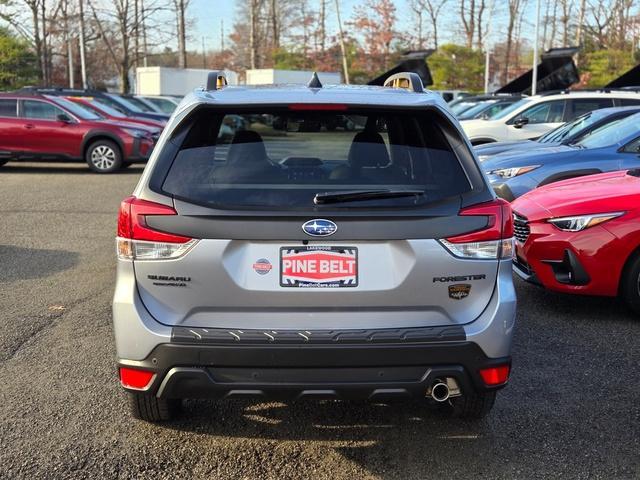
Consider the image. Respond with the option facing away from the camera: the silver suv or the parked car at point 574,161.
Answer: the silver suv

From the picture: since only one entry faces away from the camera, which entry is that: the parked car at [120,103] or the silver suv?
the silver suv

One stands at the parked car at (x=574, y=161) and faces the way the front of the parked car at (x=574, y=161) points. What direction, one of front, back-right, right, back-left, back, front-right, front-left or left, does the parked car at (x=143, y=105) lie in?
right

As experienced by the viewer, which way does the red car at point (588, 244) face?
facing the viewer and to the left of the viewer

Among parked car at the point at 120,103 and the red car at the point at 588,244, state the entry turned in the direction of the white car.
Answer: the parked car

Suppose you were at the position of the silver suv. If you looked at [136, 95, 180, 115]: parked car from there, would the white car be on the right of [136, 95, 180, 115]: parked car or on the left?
right

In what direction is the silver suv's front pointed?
away from the camera

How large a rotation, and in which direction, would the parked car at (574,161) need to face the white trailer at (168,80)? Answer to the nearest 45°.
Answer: approximately 90° to its right

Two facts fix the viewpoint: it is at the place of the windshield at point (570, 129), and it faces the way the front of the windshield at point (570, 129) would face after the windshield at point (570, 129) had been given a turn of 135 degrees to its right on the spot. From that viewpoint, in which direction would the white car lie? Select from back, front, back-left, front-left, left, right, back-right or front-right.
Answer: front

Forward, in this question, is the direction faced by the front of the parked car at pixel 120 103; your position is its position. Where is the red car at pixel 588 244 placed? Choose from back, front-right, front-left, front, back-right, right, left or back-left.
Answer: front-right

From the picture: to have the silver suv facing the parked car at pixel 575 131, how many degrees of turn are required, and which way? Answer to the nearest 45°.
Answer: approximately 45° to its right

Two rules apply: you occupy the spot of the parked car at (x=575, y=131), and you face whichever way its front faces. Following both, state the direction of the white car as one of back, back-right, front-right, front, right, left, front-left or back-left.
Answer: back-right

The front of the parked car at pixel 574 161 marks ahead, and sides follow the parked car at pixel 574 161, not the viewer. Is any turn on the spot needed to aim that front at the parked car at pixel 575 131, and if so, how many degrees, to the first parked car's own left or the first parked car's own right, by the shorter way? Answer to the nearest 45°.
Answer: approximately 135° to the first parked car's own right
